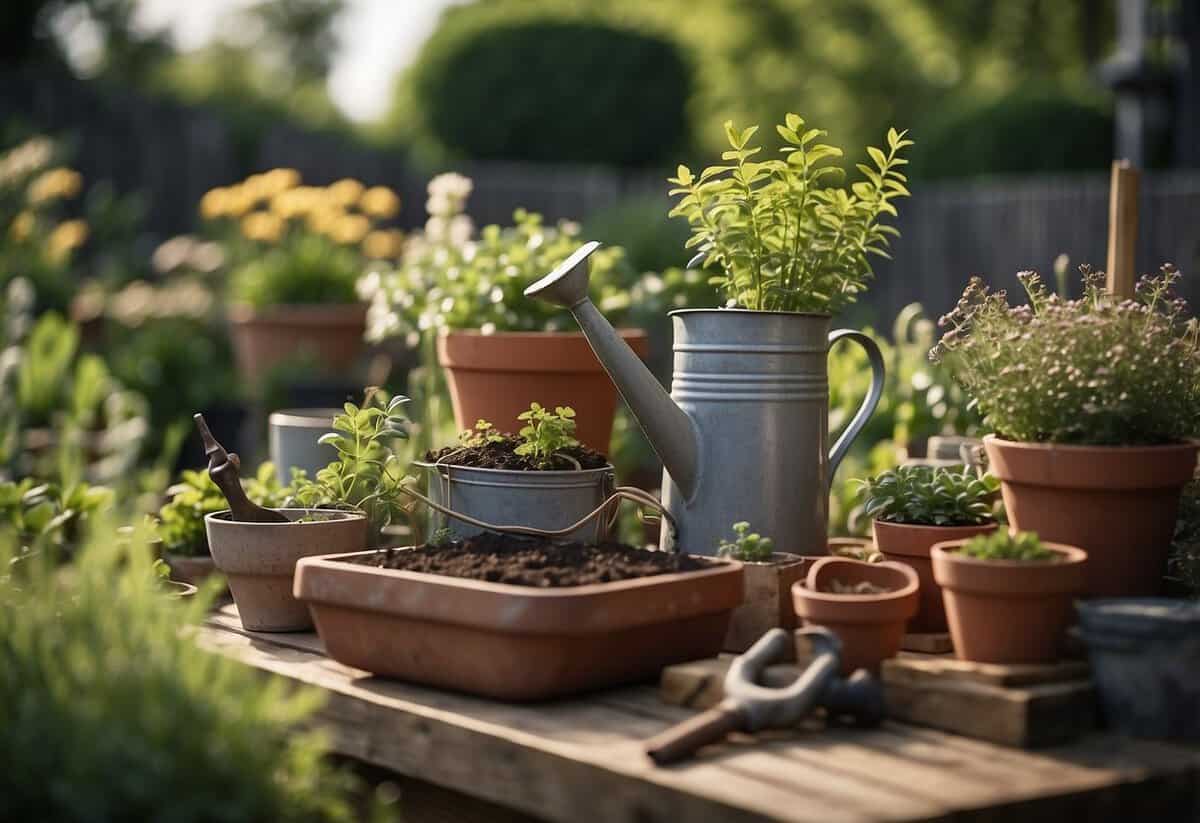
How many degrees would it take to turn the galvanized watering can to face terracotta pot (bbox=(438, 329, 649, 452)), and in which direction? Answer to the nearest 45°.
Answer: approximately 45° to its right

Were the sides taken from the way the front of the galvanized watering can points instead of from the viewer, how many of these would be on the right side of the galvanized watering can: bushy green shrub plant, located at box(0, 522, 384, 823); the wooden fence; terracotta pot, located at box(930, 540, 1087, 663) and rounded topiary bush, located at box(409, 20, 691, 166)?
2

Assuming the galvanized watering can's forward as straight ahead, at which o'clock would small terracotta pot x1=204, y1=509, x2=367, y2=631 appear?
The small terracotta pot is roughly at 12 o'clock from the galvanized watering can.

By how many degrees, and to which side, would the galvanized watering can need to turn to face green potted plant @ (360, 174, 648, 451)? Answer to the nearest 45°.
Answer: approximately 45° to its right

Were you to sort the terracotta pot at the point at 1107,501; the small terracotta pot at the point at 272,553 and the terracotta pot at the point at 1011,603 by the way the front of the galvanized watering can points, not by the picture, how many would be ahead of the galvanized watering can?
1

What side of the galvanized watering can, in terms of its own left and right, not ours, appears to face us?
left

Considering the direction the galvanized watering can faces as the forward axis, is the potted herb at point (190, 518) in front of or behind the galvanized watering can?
in front

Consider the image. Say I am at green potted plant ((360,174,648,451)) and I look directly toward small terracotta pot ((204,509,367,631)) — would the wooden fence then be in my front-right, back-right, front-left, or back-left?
back-right

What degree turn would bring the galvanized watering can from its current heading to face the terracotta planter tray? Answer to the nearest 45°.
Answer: approximately 45° to its left

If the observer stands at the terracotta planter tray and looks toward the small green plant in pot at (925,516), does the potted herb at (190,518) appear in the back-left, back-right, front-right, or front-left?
back-left
